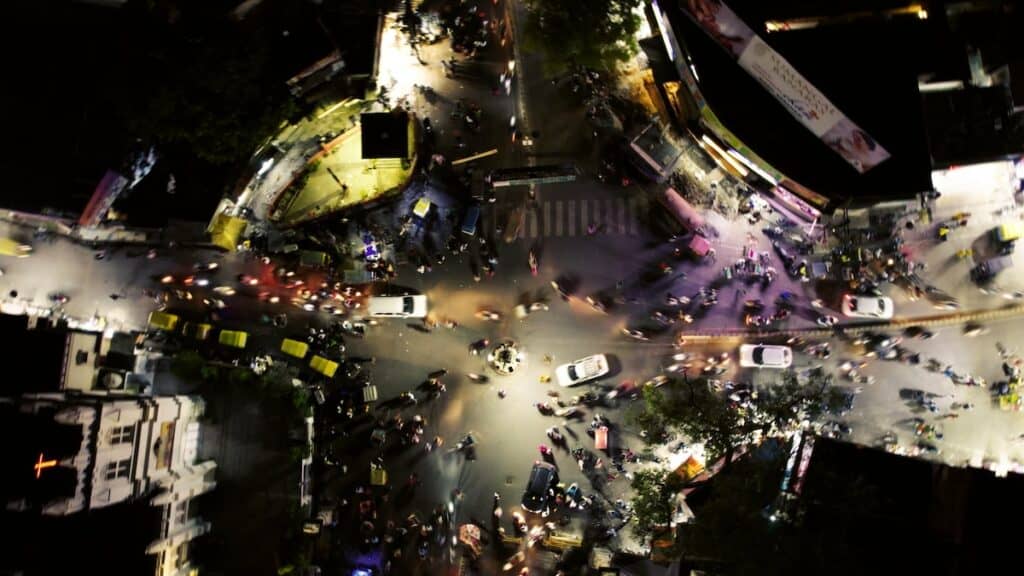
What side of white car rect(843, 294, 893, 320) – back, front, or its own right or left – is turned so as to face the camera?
right

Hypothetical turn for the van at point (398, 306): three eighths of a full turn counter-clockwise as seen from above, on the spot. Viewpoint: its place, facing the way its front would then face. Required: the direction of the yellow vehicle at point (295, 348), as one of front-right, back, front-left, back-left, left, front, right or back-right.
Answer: front-left

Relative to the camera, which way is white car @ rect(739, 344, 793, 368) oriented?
to the viewer's left

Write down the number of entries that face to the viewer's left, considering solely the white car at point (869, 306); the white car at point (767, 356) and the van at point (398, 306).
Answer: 1

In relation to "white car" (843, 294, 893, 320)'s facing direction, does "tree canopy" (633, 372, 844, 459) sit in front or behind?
behind

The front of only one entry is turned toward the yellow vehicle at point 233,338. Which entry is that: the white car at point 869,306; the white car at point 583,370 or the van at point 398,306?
the white car at point 583,370

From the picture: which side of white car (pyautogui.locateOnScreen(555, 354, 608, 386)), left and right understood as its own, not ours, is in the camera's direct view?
left

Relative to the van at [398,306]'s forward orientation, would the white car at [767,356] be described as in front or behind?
in front

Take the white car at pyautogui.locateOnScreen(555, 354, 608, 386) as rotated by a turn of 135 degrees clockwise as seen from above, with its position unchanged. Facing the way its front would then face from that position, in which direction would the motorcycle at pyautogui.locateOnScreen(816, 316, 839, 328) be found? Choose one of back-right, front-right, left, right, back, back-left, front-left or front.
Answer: front-right

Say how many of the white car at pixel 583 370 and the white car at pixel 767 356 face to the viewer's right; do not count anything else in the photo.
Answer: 0

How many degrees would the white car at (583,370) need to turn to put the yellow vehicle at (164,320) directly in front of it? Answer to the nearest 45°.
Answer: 0° — it already faces it

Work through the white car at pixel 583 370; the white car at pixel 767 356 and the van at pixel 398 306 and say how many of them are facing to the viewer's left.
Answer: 2

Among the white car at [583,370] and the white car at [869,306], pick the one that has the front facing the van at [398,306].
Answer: the white car at [583,370]

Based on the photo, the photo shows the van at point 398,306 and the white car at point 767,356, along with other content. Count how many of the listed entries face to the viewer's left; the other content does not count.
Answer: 1

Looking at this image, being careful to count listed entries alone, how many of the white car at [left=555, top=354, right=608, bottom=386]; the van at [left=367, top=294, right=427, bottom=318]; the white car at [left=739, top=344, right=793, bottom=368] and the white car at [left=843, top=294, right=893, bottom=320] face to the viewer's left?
2

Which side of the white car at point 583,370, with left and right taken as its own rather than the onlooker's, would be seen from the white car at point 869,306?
back

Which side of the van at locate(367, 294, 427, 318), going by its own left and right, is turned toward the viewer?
right

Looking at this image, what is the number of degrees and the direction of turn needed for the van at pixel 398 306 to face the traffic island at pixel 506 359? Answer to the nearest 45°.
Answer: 0° — it already faces it

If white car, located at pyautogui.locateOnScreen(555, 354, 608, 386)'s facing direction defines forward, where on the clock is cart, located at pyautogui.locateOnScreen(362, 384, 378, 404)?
The cart is roughly at 12 o'clock from the white car.

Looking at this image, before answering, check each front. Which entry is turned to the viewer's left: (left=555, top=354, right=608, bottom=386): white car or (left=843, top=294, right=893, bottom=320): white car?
(left=555, top=354, right=608, bottom=386): white car
